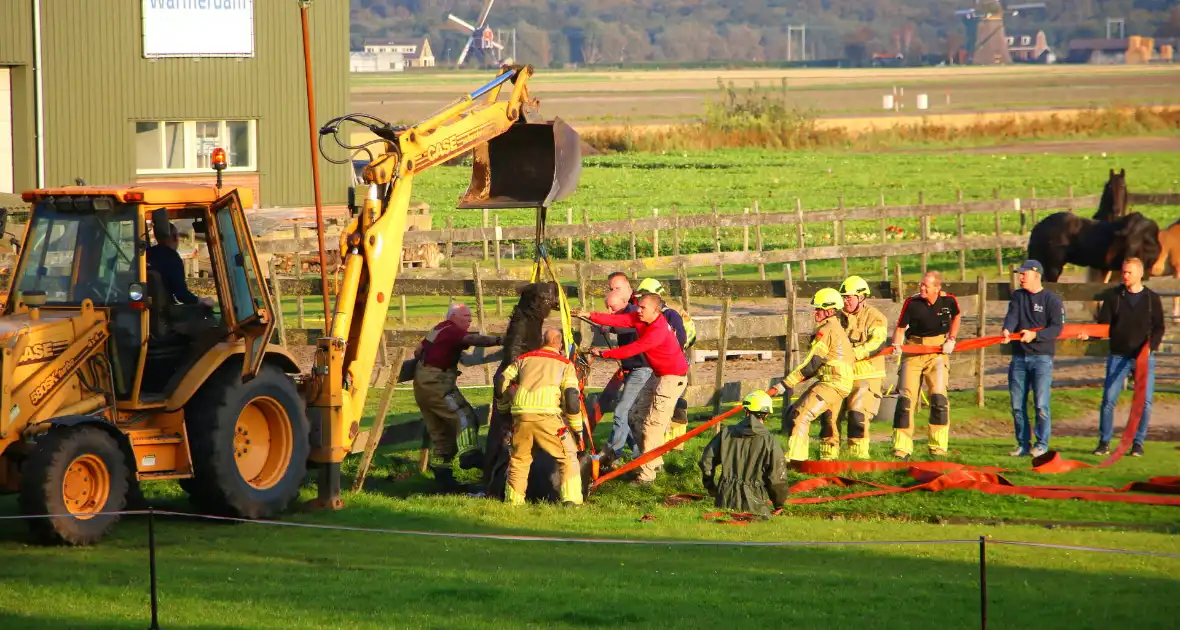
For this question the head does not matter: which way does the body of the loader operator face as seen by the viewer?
to the viewer's right

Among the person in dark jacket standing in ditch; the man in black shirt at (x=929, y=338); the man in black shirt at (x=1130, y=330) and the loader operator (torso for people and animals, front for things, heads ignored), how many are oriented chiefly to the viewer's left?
0

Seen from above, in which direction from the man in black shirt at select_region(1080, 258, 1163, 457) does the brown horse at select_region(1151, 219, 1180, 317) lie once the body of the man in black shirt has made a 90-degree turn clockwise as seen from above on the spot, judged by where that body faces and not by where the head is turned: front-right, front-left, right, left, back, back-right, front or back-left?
right

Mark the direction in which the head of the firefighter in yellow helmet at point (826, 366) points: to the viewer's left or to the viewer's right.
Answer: to the viewer's left

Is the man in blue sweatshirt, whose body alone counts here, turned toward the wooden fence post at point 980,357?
no

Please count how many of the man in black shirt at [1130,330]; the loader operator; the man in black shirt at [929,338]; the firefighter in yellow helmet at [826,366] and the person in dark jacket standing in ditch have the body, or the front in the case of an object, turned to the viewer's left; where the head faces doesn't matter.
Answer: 1

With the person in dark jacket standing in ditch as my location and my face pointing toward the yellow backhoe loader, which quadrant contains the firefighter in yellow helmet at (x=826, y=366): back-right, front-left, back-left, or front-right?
back-right

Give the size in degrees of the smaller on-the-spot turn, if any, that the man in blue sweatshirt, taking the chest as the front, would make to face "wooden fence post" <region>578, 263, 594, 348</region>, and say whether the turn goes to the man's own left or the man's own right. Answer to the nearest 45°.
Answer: approximately 45° to the man's own right

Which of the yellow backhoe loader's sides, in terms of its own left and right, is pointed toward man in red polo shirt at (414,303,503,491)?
back

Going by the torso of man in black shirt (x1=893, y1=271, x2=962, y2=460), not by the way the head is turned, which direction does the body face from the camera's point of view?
toward the camera

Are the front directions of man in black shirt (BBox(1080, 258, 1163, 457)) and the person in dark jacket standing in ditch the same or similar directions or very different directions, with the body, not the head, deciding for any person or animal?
very different directions

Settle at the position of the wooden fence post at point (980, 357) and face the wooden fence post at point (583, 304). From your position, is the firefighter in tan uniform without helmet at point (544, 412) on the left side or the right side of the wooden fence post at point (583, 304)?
left

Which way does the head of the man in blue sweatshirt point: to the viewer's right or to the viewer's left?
to the viewer's left

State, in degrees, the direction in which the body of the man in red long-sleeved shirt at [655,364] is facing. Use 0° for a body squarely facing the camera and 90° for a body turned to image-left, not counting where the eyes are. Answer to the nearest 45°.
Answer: approximately 90°

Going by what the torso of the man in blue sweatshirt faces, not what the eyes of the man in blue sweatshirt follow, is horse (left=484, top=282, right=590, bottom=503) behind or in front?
in front

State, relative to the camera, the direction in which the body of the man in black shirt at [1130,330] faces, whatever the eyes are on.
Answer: toward the camera

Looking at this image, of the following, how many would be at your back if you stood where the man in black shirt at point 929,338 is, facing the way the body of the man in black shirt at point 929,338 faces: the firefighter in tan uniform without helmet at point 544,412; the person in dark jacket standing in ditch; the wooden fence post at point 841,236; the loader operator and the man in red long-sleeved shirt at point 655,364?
1

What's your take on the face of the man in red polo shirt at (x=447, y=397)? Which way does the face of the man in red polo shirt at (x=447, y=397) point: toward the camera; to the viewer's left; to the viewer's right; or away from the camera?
to the viewer's right

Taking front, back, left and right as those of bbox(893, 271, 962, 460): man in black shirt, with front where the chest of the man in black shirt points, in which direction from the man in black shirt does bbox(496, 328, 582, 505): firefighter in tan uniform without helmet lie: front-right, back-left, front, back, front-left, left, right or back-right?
front-right

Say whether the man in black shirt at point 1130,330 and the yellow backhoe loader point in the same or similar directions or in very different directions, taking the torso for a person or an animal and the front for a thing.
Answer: same or similar directions

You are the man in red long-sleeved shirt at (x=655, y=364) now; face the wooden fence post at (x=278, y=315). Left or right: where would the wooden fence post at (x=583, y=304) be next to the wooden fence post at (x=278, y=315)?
right

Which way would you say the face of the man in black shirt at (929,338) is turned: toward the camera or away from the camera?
toward the camera
